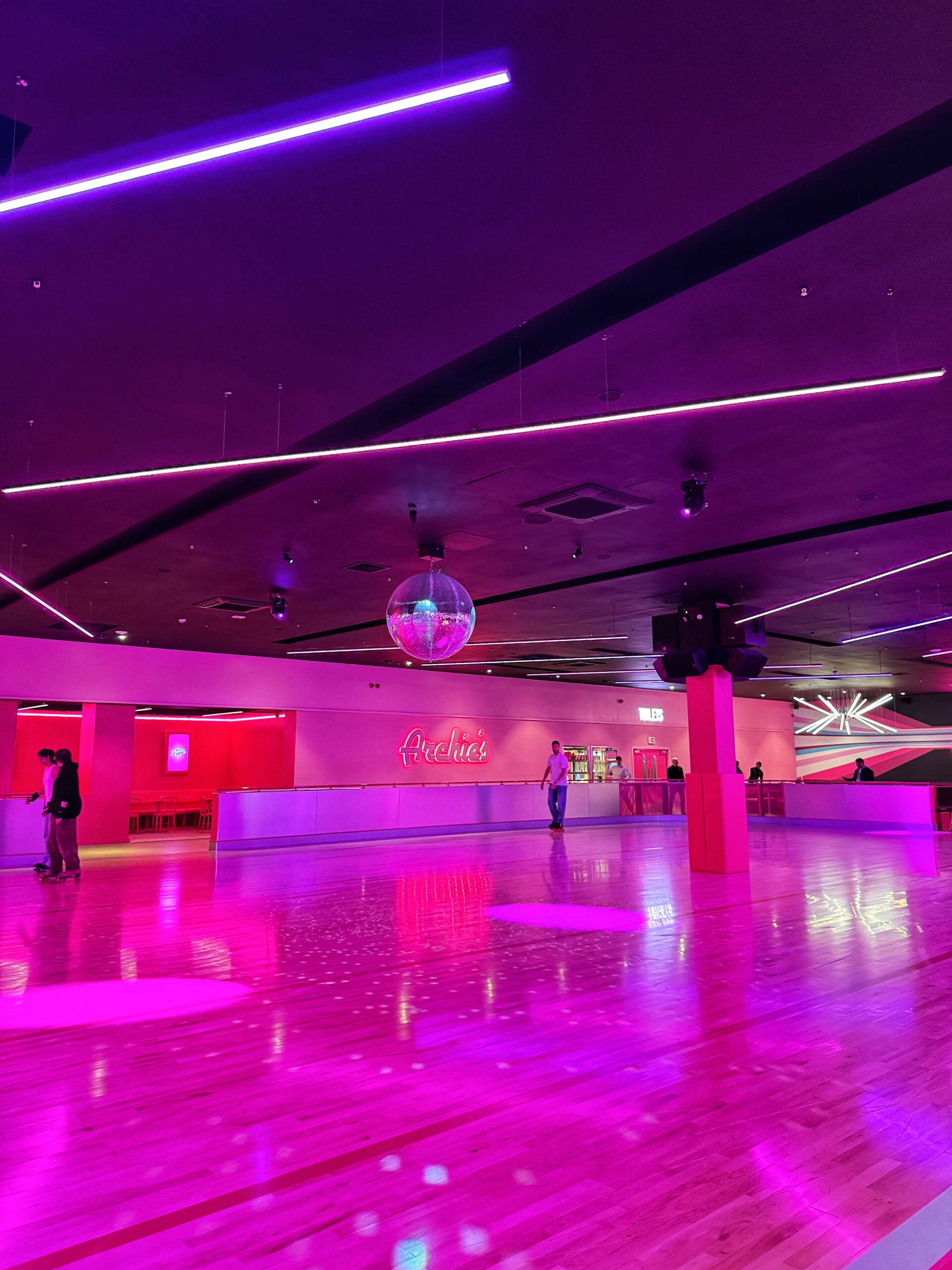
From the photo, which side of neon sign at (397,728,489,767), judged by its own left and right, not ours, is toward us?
front

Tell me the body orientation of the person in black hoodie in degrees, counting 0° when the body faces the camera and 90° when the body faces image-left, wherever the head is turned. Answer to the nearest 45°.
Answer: approximately 90°

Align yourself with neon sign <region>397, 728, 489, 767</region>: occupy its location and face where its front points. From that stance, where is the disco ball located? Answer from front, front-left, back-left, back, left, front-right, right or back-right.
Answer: front

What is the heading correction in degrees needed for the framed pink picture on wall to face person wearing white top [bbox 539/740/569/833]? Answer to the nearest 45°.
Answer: approximately 45° to its left

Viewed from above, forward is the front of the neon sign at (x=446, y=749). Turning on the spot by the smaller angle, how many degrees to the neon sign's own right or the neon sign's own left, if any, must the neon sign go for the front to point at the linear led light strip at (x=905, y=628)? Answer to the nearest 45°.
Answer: approximately 45° to the neon sign's own left

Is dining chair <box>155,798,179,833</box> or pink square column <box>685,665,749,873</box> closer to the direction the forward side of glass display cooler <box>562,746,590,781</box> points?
the pink square column

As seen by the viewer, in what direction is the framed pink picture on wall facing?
toward the camera

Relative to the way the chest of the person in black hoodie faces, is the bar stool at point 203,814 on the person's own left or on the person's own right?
on the person's own right

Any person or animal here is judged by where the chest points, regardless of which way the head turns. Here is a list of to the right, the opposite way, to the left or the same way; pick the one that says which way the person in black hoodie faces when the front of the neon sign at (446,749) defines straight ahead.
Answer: to the right

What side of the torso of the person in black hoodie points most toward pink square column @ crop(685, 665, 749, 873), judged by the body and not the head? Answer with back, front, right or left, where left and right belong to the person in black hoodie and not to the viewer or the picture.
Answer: back

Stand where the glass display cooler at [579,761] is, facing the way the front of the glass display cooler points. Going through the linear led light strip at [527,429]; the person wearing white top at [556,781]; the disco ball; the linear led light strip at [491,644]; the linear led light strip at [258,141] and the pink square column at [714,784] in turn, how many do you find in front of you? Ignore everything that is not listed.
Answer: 6

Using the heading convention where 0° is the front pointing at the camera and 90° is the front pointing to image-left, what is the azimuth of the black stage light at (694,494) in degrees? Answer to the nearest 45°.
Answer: approximately 45°
